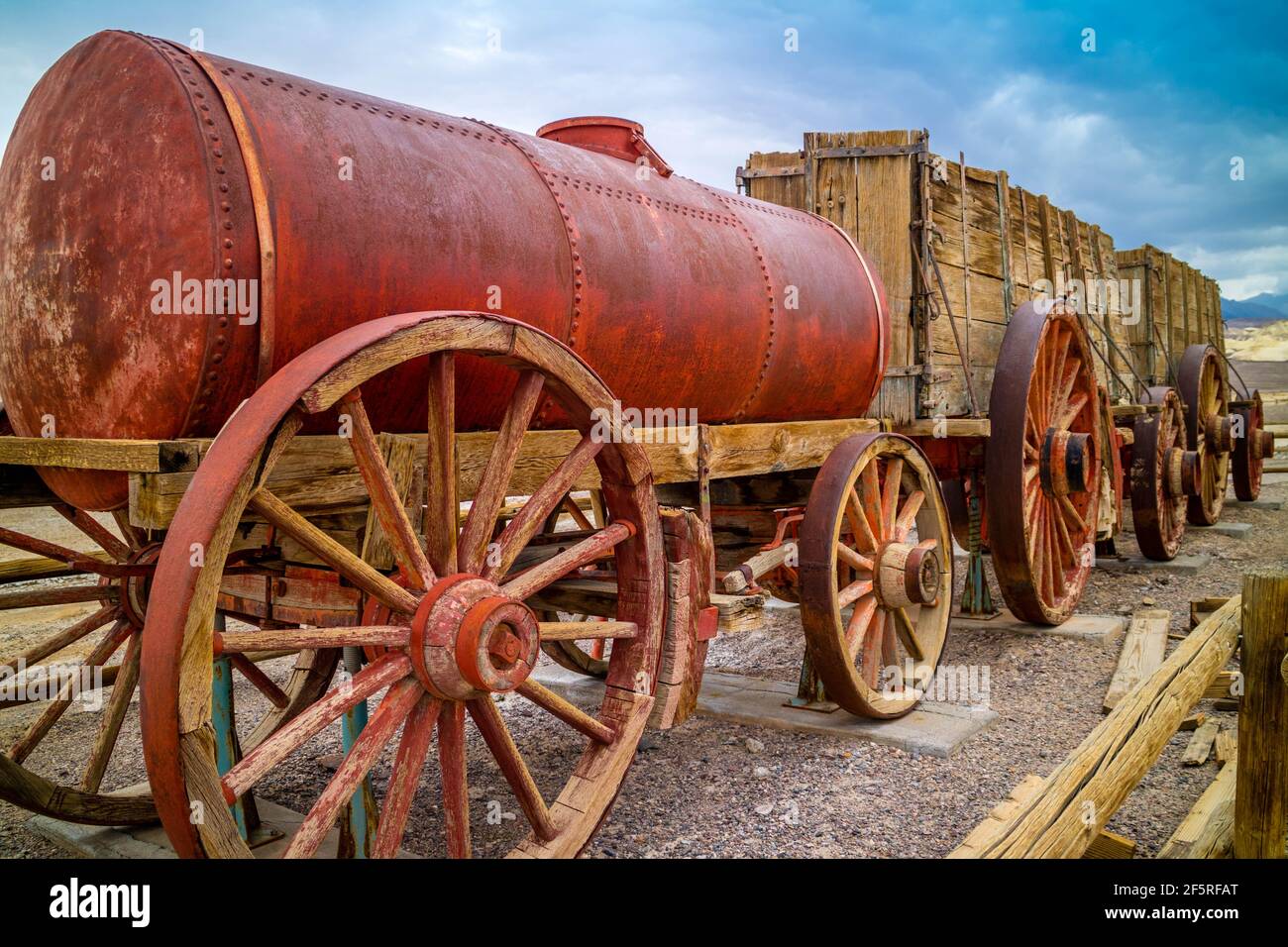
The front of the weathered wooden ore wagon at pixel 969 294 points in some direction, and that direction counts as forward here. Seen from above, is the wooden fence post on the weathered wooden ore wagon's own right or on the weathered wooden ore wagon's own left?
on the weathered wooden ore wagon's own right

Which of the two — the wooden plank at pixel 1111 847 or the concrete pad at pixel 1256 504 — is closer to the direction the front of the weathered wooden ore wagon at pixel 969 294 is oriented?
the concrete pad

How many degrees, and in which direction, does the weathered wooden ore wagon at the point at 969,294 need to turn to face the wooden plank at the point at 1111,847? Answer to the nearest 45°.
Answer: approximately 135° to its right

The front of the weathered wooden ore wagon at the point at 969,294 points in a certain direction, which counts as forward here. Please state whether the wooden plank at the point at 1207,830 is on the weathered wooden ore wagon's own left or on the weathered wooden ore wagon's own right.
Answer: on the weathered wooden ore wagon's own right

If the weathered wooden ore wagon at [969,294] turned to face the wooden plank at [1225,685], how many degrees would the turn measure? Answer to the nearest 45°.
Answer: approximately 90° to its right

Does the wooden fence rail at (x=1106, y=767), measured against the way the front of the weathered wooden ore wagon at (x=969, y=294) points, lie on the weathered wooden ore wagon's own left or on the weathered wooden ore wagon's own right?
on the weathered wooden ore wagon's own right

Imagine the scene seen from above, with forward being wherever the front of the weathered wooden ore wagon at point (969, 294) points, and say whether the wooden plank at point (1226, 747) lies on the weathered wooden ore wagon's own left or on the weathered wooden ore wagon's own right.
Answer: on the weathered wooden ore wagon's own right
